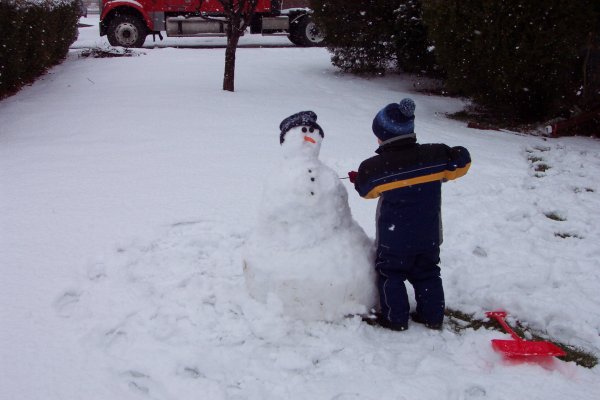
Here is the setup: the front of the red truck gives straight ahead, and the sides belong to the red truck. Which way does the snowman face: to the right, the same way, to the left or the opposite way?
to the left

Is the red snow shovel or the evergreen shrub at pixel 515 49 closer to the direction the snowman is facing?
the red snow shovel

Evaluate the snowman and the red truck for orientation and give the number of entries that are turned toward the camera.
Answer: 1

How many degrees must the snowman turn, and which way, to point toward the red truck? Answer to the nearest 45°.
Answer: approximately 180°

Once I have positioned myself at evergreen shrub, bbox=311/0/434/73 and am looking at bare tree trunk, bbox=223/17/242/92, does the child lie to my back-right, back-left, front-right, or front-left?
front-left

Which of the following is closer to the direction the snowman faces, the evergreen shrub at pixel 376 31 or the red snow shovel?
the red snow shovel

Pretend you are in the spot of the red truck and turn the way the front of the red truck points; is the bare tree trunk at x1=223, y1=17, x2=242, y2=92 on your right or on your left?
on your left

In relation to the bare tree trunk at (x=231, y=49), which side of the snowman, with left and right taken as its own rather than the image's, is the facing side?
back

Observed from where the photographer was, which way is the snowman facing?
facing the viewer

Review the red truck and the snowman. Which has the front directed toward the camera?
the snowman

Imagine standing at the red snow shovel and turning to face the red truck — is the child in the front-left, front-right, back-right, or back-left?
front-left

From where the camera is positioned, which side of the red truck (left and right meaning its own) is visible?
left

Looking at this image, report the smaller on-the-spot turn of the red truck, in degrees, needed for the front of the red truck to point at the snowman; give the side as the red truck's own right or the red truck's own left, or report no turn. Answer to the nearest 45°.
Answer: approximately 90° to the red truck's own left

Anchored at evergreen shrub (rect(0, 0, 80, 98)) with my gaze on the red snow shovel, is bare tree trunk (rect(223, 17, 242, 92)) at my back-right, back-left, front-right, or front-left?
front-left
